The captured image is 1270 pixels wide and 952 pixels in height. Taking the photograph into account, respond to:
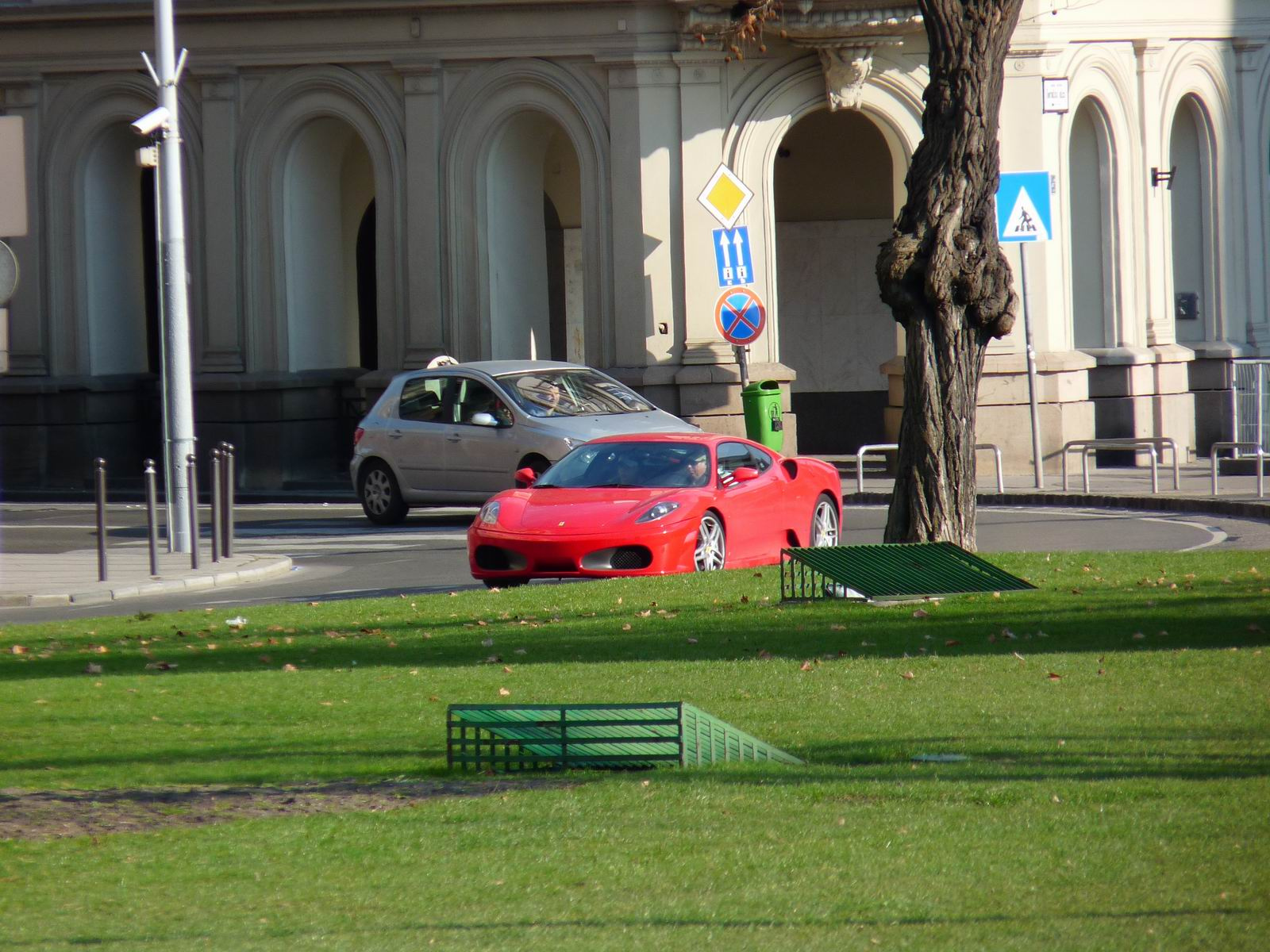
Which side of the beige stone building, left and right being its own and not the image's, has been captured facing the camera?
front

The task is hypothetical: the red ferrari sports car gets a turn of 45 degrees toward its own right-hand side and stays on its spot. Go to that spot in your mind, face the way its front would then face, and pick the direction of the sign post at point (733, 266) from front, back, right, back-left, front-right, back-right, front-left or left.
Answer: right

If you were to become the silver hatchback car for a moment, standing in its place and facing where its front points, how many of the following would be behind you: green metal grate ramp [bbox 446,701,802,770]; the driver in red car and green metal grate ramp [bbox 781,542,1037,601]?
0

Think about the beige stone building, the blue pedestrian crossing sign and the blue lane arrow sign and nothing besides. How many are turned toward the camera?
3

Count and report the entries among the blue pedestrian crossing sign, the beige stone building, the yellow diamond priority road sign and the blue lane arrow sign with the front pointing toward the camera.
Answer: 4

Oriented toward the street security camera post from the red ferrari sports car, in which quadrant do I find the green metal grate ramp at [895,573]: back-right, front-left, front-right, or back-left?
back-left

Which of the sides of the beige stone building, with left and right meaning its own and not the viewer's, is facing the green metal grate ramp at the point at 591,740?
front

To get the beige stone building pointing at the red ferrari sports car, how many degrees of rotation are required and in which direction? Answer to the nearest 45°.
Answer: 0° — it already faces it

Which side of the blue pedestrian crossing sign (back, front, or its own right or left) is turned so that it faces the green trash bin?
right

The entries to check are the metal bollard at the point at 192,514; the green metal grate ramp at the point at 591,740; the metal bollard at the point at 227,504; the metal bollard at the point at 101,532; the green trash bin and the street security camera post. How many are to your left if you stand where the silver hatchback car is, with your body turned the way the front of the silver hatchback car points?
1

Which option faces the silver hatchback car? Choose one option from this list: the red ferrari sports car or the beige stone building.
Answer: the beige stone building

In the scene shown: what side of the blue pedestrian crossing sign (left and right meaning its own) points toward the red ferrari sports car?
front

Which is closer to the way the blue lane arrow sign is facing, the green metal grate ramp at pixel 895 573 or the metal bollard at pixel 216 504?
the green metal grate ramp

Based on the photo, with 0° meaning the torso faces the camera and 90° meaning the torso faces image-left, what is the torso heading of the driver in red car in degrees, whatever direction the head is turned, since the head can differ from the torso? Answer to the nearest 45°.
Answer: approximately 45°

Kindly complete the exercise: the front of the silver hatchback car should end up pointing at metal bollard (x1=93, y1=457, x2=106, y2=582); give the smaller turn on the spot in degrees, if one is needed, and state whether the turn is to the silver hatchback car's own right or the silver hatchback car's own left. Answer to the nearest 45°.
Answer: approximately 90° to the silver hatchback car's own right

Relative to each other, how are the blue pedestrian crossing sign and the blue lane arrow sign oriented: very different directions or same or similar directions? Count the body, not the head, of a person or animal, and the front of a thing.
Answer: same or similar directions

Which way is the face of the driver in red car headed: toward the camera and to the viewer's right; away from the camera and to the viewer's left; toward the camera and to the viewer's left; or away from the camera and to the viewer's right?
toward the camera and to the viewer's left

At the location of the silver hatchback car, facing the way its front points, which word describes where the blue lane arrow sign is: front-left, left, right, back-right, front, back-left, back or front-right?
left

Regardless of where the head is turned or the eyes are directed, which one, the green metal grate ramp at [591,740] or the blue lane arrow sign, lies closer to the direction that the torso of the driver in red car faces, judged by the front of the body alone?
the green metal grate ramp

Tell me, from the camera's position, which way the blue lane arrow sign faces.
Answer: facing the viewer

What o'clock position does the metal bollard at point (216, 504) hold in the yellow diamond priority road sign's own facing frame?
The metal bollard is roughly at 1 o'clock from the yellow diamond priority road sign.
